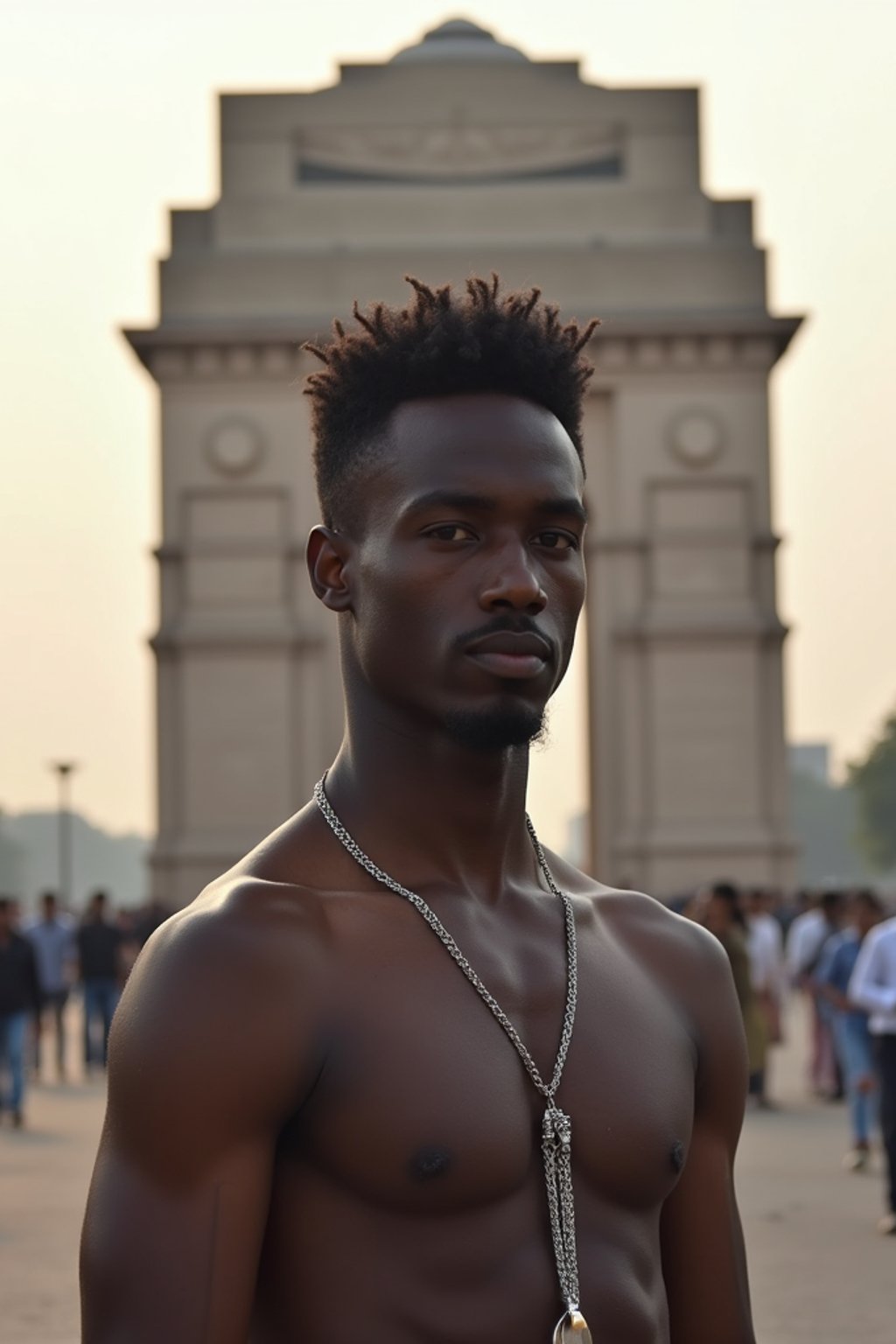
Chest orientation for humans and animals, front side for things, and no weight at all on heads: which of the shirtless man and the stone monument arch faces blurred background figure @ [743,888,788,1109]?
the stone monument arch

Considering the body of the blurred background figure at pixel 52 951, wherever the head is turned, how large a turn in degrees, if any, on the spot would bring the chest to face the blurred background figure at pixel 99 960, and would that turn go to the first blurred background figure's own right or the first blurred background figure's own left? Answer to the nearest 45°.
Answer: approximately 45° to the first blurred background figure's own left

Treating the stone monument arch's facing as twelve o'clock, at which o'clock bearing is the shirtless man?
The shirtless man is roughly at 12 o'clock from the stone monument arch.

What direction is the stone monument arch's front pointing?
toward the camera

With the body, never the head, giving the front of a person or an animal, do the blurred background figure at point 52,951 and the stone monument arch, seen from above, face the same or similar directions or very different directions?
same or similar directions

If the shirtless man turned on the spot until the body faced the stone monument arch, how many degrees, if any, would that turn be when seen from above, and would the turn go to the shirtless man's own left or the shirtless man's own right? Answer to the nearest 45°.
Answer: approximately 135° to the shirtless man's own left

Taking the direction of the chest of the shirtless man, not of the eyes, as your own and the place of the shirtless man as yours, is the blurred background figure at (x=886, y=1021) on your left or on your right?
on your left

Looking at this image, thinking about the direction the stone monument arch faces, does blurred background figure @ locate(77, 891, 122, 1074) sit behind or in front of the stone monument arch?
in front

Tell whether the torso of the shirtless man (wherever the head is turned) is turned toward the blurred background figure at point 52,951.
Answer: no

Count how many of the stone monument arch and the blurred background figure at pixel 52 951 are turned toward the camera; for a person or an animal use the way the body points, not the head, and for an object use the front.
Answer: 2

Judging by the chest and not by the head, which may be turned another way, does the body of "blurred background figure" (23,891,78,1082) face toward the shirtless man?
yes

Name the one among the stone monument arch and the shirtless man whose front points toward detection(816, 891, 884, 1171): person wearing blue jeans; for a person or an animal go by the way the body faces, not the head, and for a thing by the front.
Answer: the stone monument arch

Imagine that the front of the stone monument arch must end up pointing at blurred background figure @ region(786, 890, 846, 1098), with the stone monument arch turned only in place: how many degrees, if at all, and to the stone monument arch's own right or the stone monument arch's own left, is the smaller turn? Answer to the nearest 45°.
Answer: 0° — it already faces them

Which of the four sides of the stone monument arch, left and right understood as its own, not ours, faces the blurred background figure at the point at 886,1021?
front

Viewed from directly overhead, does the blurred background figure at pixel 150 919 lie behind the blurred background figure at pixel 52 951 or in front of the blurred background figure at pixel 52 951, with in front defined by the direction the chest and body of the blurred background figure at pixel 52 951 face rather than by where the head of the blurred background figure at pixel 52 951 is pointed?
behind
